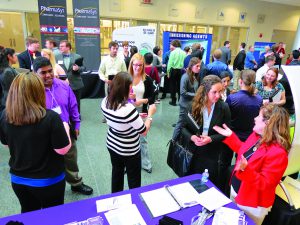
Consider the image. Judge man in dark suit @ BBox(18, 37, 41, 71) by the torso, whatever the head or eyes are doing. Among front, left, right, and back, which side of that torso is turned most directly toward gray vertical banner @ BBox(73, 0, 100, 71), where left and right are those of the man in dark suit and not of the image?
left

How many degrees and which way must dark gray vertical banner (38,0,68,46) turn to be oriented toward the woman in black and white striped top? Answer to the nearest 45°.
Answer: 0° — it already faces them

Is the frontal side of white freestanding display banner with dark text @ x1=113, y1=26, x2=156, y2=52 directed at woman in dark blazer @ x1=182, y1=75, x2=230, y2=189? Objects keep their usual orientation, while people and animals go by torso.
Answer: yes

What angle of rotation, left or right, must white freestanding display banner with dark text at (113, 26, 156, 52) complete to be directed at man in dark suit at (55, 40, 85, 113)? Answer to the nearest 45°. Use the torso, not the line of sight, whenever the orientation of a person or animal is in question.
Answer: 0° — it already faces them

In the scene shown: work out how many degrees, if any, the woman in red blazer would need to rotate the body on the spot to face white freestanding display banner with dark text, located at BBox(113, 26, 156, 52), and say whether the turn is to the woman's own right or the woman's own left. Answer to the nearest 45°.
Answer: approximately 45° to the woman's own right

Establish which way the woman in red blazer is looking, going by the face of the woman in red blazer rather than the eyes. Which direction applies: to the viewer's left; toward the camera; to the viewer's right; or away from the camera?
to the viewer's left

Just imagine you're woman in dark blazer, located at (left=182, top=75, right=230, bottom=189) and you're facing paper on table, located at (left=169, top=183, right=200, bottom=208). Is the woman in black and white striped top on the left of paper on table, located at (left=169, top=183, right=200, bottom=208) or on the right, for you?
right

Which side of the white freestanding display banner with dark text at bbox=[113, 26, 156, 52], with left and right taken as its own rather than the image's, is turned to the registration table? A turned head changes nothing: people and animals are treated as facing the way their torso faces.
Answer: front

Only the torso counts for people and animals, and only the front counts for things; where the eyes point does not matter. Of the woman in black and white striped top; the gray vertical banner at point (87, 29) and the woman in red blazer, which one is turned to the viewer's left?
the woman in red blazer
